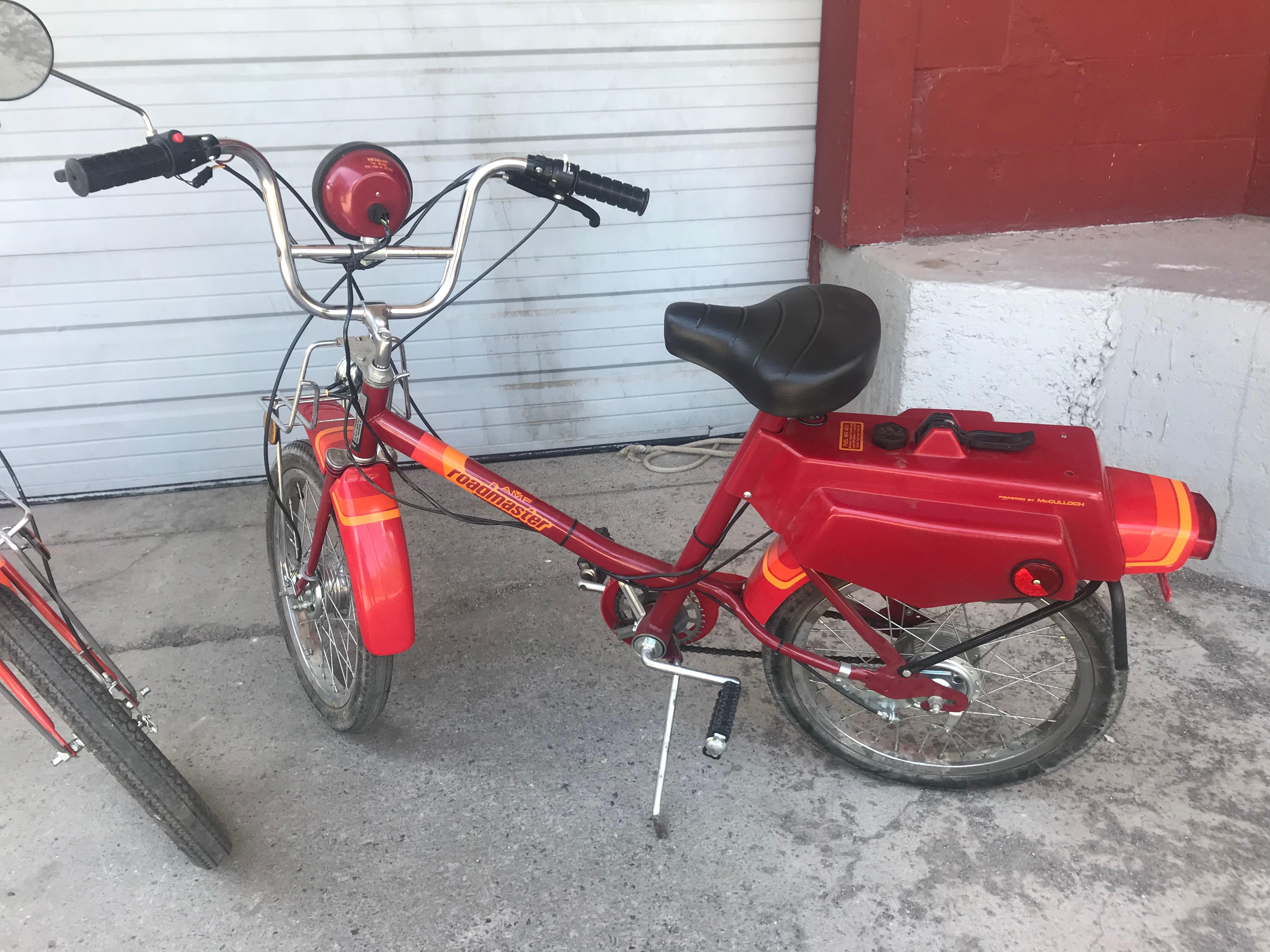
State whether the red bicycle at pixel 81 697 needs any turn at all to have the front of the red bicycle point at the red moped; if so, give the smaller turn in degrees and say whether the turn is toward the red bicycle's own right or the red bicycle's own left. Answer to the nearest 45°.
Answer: approximately 45° to the red bicycle's own left

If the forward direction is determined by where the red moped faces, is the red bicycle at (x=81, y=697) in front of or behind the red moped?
in front

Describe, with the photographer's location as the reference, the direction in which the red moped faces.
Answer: facing to the left of the viewer

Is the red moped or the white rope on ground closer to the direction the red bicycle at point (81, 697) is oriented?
the red moped

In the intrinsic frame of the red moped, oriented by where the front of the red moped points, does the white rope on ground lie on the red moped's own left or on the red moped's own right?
on the red moped's own right

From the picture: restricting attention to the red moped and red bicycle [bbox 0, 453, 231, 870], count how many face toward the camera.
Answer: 1

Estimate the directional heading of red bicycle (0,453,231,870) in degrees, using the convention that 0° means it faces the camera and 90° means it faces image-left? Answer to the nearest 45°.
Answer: approximately 0°
